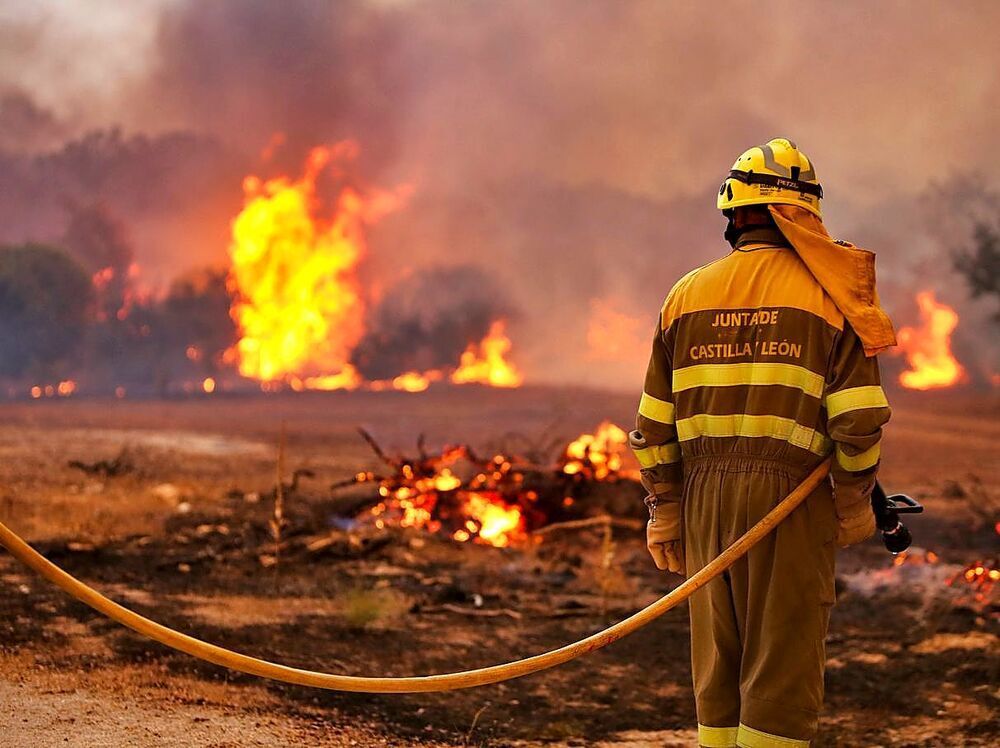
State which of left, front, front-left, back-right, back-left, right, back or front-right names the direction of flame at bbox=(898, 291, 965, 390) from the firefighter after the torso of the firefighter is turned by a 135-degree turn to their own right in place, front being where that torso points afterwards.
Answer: back-left

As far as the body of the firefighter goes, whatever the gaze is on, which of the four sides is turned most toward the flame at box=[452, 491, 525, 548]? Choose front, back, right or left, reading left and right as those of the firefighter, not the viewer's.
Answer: front

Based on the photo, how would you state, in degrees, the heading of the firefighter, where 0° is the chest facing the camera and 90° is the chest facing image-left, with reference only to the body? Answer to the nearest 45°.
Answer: approximately 180°

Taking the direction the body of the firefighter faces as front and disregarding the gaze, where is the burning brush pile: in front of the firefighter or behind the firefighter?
in front
